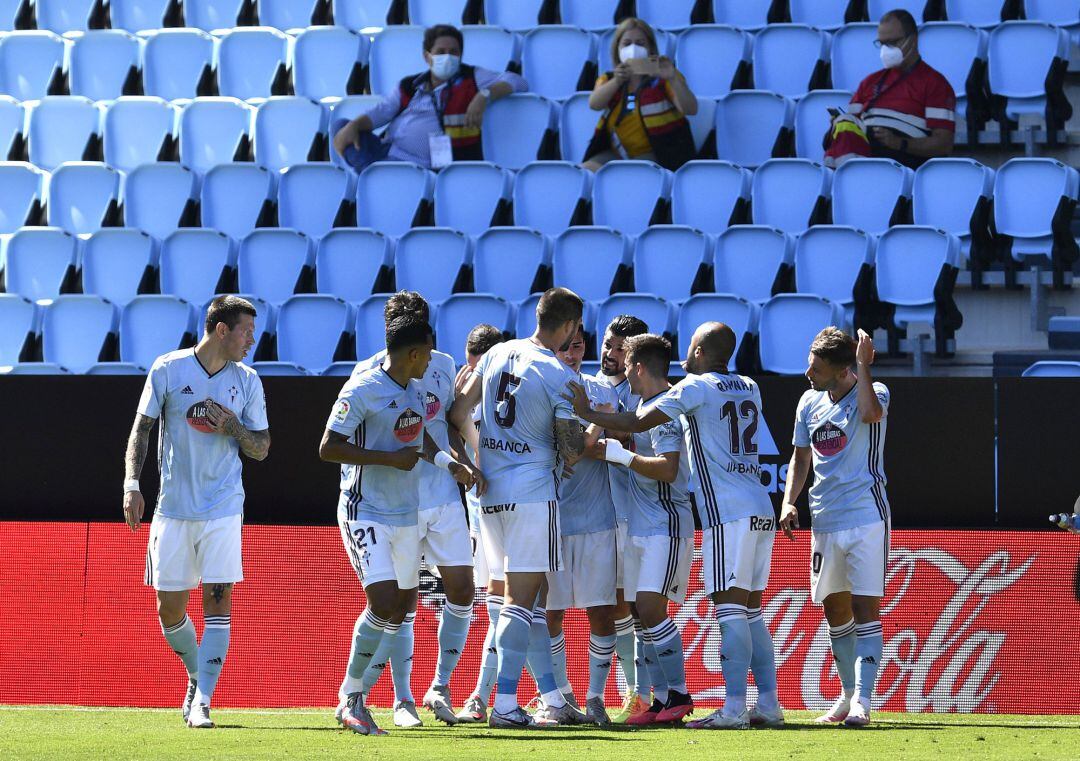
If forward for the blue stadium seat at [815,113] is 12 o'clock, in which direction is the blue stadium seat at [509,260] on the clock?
the blue stadium seat at [509,260] is roughly at 2 o'clock from the blue stadium seat at [815,113].

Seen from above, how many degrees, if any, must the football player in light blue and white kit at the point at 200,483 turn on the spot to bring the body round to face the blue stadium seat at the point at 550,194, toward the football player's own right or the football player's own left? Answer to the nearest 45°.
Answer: approximately 135° to the football player's own left

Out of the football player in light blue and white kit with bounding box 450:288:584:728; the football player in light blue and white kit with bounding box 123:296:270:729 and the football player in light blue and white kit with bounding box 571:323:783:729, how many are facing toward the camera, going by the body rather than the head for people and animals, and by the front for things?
1

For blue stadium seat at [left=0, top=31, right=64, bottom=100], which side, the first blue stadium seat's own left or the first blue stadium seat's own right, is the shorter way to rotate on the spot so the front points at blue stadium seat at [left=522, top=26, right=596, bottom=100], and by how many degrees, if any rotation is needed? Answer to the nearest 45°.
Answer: approximately 45° to the first blue stadium seat's own left

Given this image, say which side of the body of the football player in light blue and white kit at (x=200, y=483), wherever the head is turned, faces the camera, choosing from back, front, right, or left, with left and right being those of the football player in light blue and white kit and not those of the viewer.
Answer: front

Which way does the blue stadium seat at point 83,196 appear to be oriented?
toward the camera

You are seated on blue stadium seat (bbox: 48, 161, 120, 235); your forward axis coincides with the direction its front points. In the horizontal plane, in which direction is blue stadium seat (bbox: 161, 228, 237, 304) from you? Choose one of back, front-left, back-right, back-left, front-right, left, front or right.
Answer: front-left

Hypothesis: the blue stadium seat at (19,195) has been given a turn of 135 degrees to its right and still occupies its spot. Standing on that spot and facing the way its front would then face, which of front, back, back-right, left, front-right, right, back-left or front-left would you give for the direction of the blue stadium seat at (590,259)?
back

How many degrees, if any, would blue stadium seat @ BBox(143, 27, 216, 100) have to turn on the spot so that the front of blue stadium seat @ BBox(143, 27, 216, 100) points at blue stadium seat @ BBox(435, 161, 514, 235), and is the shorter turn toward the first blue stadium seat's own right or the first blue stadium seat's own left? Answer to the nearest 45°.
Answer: approximately 45° to the first blue stadium seat's own left

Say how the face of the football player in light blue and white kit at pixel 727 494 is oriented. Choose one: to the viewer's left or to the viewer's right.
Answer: to the viewer's left

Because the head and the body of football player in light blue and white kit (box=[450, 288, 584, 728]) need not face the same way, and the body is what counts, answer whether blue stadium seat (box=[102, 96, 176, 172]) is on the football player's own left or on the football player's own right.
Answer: on the football player's own left

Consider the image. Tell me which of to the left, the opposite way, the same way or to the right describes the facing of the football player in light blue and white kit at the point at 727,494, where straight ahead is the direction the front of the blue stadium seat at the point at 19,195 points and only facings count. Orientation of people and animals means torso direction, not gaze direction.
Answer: the opposite way

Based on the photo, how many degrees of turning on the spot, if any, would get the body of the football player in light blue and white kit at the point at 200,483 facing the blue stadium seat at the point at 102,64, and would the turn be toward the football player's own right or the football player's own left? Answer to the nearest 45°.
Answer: approximately 180°

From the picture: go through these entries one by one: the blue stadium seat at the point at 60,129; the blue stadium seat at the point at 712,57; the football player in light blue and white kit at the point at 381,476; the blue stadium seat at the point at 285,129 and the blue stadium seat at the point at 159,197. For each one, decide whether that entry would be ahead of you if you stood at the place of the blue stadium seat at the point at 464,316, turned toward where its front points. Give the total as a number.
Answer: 1

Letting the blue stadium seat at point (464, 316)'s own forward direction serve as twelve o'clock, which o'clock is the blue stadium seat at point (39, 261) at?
the blue stadium seat at point (39, 261) is roughly at 4 o'clock from the blue stadium seat at point (464, 316).

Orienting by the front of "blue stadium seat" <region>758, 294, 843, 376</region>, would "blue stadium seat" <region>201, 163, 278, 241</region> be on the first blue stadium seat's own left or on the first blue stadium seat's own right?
on the first blue stadium seat's own right

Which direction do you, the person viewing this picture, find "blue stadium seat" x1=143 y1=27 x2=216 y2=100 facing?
facing the viewer

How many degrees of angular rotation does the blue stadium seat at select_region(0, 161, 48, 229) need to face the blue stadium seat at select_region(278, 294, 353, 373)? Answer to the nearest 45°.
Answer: approximately 45° to its left

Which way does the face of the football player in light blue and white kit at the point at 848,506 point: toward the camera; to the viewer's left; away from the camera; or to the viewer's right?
to the viewer's left

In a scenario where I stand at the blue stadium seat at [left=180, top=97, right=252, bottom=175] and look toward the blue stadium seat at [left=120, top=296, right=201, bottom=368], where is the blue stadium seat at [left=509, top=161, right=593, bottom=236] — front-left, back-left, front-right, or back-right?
front-left
